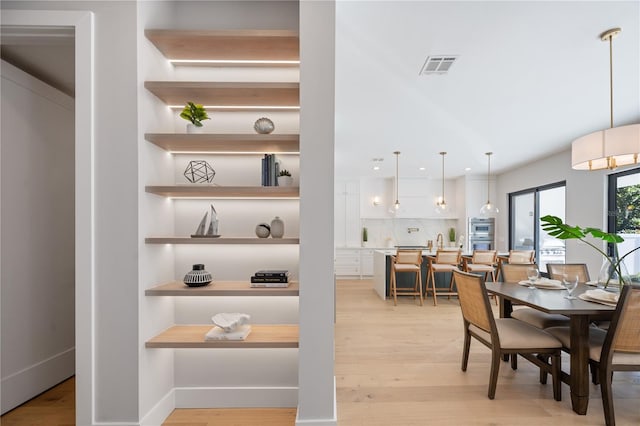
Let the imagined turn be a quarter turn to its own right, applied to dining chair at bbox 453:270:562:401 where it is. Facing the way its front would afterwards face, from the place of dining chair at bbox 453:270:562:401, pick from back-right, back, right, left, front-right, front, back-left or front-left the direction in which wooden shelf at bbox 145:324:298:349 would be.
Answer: right

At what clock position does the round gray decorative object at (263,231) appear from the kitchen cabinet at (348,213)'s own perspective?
The round gray decorative object is roughly at 12 o'clock from the kitchen cabinet.

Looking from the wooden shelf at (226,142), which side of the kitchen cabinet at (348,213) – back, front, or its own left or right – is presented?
front

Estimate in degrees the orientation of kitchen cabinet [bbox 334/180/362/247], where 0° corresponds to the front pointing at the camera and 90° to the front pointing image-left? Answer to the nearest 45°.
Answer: approximately 0°

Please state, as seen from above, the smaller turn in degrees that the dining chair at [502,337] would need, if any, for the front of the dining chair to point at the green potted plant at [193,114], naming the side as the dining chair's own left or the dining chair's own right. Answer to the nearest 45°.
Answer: approximately 180°

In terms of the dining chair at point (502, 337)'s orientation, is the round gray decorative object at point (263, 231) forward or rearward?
rearward

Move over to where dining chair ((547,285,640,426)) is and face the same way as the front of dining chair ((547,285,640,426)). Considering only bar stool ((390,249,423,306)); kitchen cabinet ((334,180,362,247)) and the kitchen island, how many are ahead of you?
3

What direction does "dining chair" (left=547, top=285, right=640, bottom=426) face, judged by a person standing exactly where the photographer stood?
facing away from the viewer and to the left of the viewer

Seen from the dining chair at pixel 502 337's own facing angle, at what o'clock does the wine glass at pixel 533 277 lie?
The wine glass is roughly at 11 o'clock from the dining chair.

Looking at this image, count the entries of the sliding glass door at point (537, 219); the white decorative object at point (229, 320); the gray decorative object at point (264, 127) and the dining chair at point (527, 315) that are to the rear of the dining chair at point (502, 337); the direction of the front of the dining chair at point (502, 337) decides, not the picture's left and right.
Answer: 2

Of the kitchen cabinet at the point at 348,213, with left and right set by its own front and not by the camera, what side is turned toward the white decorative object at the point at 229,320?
front

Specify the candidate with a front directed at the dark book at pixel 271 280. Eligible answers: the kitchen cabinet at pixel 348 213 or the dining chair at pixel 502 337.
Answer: the kitchen cabinet

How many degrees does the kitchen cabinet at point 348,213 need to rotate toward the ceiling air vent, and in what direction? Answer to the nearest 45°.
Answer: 0° — it already faces it
